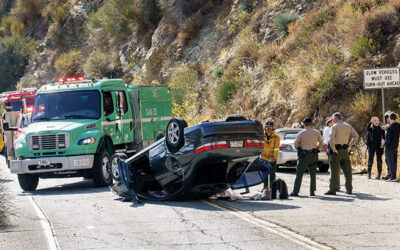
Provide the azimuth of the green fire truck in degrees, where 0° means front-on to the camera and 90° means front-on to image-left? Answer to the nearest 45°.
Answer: approximately 45°

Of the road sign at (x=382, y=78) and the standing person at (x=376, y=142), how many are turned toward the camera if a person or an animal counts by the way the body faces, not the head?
2

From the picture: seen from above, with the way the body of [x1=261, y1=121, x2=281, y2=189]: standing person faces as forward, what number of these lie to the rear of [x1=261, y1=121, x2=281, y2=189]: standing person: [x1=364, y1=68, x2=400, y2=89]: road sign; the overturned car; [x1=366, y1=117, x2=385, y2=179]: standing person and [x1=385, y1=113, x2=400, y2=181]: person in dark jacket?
3

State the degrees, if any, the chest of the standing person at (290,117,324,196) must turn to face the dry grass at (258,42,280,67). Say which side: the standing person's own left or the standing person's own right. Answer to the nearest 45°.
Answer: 0° — they already face it

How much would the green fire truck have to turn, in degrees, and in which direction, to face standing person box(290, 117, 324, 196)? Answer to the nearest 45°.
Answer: approximately 90° to its left

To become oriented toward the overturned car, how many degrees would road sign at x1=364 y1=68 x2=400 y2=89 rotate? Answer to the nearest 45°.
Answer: approximately 45° to its right

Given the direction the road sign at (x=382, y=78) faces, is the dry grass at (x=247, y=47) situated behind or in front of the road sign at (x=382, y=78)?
behind

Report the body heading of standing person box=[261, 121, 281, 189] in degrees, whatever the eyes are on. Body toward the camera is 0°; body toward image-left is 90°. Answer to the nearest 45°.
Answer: approximately 45°
